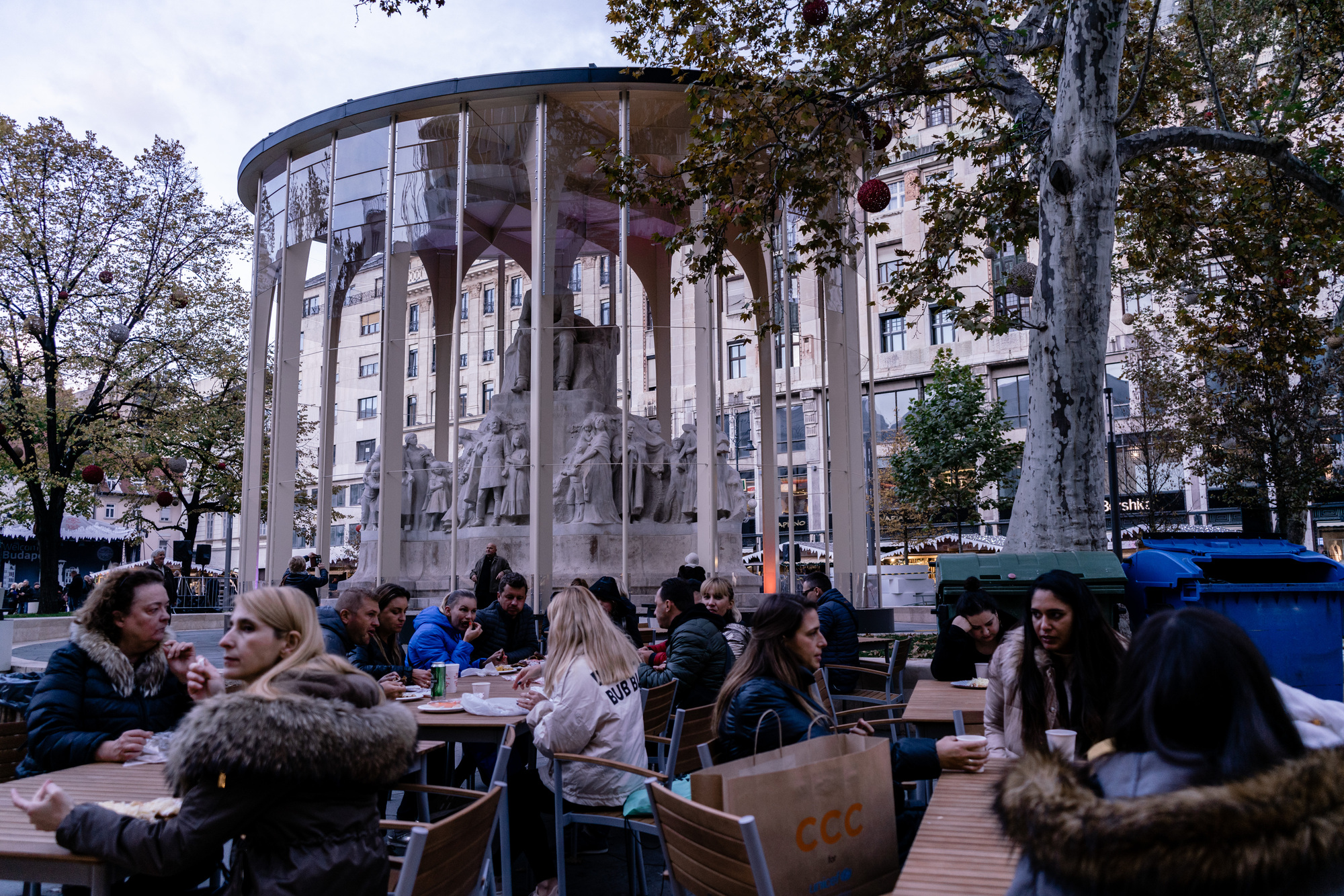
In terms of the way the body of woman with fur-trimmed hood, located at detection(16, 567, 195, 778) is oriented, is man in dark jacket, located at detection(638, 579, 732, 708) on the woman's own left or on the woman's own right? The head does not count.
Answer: on the woman's own left

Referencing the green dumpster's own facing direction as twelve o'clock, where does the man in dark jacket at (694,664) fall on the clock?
The man in dark jacket is roughly at 1 o'clock from the green dumpster.

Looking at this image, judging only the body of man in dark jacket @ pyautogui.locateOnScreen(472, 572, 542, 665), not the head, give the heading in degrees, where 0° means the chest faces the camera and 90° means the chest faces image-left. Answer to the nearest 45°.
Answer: approximately 0°

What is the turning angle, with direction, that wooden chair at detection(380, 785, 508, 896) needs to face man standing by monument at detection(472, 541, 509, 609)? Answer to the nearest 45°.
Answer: approximately 45° to its right

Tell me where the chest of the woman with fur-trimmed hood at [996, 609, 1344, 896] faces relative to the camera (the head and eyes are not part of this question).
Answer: away from the camera

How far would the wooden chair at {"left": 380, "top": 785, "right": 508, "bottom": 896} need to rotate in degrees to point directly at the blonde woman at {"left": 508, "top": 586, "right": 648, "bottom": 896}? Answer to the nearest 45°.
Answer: approximately 45° to its right

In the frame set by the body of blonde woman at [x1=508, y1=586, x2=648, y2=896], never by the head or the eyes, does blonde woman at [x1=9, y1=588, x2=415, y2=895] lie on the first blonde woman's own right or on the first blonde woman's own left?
on the first blonde woman's own left

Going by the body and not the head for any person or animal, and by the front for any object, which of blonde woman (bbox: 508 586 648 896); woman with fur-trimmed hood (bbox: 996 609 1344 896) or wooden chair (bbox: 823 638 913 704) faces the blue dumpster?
the woman with fur-trimmed hood

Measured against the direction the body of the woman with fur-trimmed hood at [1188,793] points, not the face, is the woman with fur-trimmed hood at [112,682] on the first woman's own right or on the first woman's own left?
on the first woman's own left
